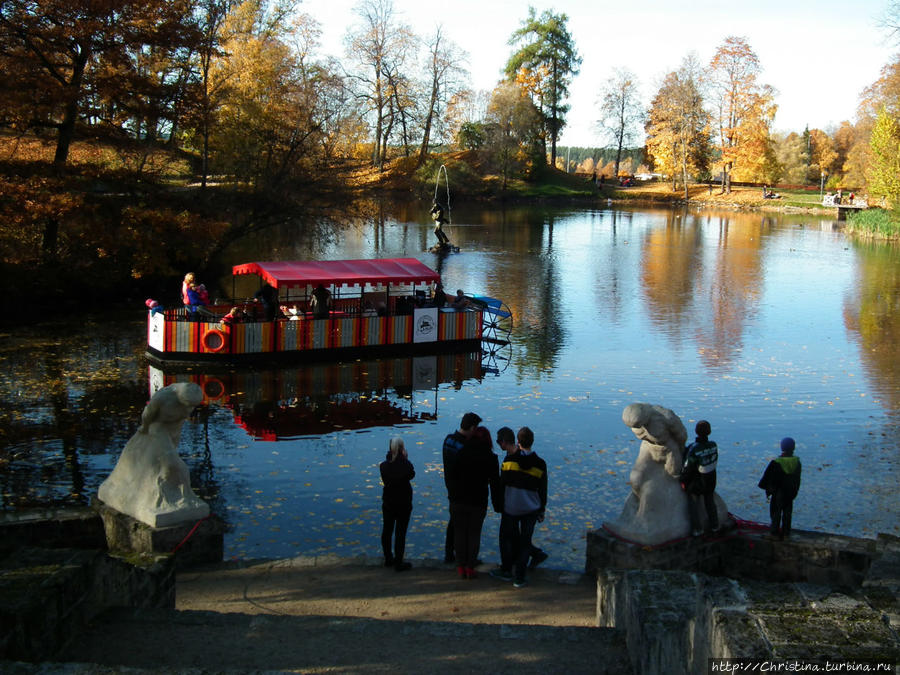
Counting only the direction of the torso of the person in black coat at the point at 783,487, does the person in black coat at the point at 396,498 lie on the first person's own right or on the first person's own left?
on the first person's own left

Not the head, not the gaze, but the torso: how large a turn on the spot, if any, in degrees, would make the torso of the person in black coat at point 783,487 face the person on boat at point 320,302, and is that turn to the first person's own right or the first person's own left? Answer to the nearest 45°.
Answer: approximately 45° to the first person's own left

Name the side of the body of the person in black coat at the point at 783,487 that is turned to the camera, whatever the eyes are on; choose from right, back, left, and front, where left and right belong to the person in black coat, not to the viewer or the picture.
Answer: back

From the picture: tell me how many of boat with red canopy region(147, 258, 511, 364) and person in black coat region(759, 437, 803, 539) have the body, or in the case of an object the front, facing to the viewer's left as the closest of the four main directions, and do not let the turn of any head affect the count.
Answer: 1

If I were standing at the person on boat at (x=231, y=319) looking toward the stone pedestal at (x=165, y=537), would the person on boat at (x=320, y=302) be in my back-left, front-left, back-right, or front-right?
back-left

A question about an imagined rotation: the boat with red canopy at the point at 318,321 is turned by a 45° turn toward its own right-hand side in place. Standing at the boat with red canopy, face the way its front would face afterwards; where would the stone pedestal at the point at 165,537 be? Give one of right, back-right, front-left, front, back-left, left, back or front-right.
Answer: back-left

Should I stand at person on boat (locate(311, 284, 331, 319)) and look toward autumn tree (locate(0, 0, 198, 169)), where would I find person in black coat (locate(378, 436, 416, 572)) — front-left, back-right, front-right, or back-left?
back-left

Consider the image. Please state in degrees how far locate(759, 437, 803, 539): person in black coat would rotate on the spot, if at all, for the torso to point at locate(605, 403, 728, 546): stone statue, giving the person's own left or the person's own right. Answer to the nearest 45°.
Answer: approximately 135° to the person's own left

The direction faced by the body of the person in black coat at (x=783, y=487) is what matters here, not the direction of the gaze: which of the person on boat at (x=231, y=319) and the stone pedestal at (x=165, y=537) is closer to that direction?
the person on boat

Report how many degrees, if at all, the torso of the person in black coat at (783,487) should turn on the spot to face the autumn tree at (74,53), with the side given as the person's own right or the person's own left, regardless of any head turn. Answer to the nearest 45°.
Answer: approximately 45° to the person's own left

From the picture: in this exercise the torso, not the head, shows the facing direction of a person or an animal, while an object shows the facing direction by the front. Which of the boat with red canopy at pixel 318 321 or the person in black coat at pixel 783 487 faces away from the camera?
the person in black coat

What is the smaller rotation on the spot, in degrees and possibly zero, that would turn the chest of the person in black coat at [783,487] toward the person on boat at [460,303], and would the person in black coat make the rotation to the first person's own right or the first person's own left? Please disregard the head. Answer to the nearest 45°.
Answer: approximately 45° to the first person's own left

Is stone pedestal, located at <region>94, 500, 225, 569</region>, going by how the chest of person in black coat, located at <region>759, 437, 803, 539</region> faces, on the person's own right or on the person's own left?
on the person's own left

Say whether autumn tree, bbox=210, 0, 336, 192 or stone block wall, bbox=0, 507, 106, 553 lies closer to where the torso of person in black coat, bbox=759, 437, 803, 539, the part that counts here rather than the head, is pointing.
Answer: the autumn tree

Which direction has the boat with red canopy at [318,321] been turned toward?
to the viewer's left

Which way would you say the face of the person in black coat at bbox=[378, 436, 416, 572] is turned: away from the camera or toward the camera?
away from the camera
